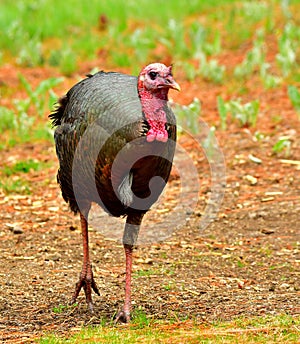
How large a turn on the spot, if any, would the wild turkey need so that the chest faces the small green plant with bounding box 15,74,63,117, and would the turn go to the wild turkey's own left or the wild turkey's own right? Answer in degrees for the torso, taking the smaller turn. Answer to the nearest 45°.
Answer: approximately 135° to the wild turkey's own left

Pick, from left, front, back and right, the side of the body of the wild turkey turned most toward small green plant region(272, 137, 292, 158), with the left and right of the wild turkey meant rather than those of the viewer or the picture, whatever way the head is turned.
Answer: left

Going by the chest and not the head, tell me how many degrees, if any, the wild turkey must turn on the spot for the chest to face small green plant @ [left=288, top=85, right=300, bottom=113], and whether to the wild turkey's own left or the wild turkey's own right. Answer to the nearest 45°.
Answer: approximately 90° to the wild turkey's own left

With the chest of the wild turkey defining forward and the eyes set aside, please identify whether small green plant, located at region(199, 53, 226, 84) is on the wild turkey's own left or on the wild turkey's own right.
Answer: on the wild turkey's own left

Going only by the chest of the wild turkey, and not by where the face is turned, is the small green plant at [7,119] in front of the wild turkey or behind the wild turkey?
behind

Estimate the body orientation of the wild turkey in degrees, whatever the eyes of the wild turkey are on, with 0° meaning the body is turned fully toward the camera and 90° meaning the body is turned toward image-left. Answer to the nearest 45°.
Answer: approximately 315°

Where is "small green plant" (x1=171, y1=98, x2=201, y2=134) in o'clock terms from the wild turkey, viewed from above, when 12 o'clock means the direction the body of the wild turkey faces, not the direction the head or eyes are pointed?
The small green plant is roughly at 8 o'clock from the wild turkey.
